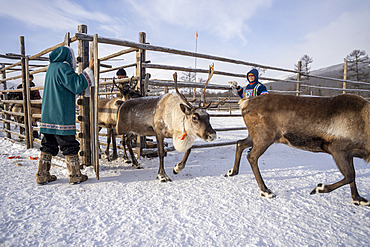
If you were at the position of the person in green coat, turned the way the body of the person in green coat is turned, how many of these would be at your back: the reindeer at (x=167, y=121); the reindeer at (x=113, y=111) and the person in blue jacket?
0

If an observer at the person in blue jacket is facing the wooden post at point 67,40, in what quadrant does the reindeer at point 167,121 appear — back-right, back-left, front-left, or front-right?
front-left

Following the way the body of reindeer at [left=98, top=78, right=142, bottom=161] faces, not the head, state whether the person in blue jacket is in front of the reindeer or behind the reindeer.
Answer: in front

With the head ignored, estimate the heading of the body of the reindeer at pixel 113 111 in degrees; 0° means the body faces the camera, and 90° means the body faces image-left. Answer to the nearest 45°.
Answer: approximately 270°

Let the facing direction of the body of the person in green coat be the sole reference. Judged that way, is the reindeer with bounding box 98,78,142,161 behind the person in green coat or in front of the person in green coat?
in front

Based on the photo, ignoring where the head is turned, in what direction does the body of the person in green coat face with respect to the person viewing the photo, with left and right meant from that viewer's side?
facing away from the viewer and to the right of the viewer

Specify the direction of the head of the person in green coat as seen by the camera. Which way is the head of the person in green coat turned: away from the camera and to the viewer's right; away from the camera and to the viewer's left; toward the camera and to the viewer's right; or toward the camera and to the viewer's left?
away from the camera and to the viewer's right

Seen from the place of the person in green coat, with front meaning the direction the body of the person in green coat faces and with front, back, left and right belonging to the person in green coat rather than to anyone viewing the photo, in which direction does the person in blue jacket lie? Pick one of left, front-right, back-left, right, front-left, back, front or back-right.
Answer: front-right

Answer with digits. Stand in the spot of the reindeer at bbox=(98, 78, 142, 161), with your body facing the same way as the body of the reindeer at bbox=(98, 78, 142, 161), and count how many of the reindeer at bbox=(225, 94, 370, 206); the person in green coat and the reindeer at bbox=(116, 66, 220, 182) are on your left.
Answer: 0
